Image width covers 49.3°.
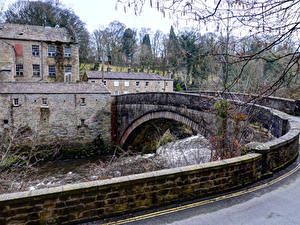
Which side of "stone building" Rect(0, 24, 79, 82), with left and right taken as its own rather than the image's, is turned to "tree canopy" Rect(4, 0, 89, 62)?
back

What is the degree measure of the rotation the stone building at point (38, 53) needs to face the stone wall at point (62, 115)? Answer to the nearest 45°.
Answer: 0° — it already faces it

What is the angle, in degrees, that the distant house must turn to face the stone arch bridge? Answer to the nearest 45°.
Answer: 0° — it already faces it

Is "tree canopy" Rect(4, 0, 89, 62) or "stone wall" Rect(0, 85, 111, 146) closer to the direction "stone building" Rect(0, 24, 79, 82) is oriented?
the stone wall

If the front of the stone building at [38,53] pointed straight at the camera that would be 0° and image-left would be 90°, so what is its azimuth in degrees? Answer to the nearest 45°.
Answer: approximately 0°

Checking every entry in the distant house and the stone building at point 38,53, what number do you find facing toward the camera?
2

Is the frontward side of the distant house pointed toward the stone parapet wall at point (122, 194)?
yes

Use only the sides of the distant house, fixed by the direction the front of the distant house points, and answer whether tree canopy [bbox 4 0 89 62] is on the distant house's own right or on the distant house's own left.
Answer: on the distant house's own right

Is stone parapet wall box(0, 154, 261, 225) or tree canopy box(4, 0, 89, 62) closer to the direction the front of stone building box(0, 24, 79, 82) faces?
the stone parapet wall

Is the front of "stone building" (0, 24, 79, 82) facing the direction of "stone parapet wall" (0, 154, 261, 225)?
yes
